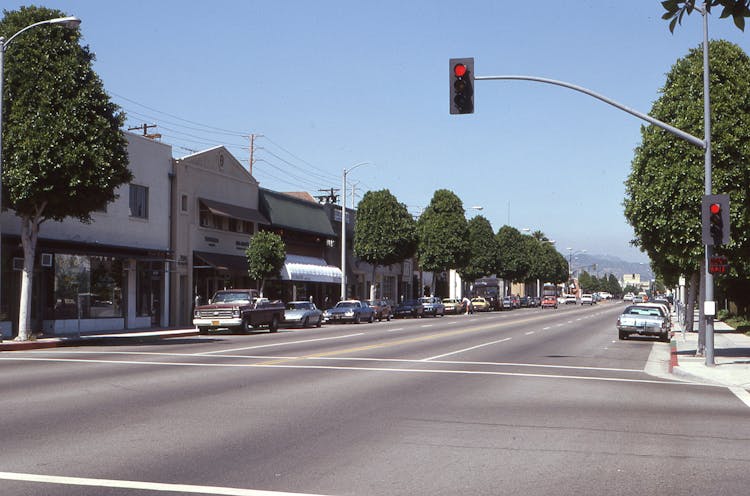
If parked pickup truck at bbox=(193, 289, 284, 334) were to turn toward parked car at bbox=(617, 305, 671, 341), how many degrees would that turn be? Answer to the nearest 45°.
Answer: approximately 135° to its left

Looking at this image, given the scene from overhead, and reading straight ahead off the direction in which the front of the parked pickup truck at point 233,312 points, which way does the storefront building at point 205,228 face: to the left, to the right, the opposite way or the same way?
to the left

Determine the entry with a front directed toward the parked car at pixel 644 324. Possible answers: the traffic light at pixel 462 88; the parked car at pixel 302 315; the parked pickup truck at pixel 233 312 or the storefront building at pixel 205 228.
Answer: the storefront building

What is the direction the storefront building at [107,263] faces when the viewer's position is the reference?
facing the viewer and to the right of the viewer

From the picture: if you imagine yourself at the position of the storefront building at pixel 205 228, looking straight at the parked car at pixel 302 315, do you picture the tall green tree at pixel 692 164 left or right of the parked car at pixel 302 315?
right

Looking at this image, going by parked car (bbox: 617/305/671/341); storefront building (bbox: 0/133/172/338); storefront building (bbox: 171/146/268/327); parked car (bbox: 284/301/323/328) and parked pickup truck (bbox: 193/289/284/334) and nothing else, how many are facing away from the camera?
1

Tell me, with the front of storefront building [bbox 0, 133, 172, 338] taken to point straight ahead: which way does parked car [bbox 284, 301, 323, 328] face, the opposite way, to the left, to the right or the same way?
to the right

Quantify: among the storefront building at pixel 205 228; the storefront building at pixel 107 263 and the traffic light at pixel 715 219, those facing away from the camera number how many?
0

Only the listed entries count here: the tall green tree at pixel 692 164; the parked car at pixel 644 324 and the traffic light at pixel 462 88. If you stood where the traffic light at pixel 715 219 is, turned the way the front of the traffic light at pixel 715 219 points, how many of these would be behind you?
2

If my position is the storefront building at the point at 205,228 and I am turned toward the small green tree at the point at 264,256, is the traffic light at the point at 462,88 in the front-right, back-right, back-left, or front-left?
front-right

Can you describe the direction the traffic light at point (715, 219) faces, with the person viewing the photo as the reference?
facing the viewer

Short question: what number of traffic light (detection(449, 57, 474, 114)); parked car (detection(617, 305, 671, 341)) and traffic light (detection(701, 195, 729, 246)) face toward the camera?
2

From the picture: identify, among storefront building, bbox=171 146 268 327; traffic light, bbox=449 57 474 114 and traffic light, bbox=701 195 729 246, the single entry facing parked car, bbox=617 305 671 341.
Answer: the storefront building

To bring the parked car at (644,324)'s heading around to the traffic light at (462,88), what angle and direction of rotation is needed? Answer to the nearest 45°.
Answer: approximately 180°

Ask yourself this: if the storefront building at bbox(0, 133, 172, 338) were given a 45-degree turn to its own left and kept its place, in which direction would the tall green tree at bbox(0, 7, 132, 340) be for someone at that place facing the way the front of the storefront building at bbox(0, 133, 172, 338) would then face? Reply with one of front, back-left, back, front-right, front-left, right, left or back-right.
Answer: right

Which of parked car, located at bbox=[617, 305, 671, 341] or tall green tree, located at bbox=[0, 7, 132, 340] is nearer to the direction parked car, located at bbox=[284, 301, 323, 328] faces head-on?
the tall green tree
